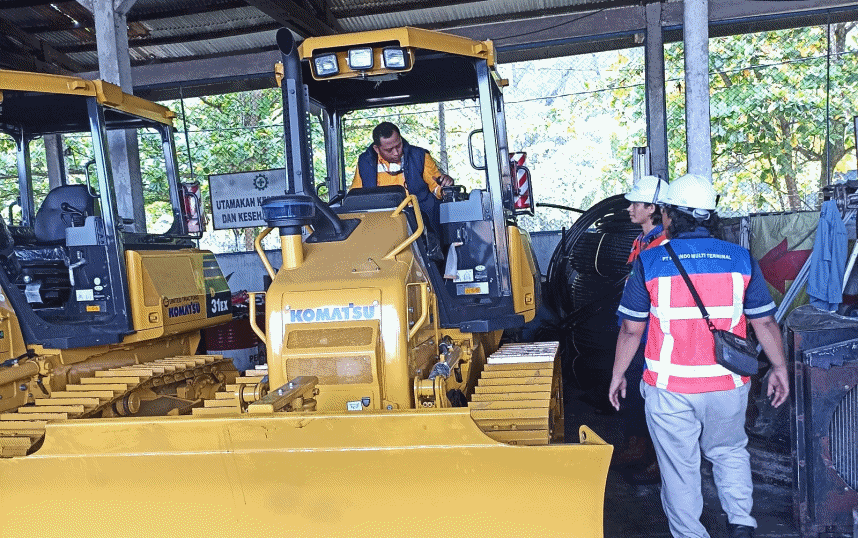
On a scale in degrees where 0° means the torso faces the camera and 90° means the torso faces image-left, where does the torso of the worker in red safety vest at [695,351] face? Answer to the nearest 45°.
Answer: approximately 180°

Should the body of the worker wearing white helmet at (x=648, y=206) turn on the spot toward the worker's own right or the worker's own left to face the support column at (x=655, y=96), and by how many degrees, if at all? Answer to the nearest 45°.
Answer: approximately 90° to the worker's own right

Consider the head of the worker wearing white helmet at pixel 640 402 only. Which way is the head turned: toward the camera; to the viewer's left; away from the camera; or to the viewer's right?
to the viewer's left

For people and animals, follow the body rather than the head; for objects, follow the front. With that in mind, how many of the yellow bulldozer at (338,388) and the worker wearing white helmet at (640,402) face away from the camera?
0

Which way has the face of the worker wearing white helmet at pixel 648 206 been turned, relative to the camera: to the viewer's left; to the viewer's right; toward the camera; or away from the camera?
to the viewer's left

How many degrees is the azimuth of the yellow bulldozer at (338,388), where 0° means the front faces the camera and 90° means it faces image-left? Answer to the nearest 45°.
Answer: approximately 0°

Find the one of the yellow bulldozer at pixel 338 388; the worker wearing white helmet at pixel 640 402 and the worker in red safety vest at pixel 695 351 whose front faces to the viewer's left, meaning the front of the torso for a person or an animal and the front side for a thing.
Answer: the worker wearing white helmet

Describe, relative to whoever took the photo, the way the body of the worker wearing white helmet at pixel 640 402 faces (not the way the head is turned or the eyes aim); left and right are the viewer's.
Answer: facing to the left of the viewer

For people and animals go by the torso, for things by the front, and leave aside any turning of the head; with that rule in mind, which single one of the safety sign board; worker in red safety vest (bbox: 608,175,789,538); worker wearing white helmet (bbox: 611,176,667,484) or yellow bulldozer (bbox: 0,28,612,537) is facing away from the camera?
the worker in red safety vest

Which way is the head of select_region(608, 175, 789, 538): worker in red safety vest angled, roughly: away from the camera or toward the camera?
away from the camera

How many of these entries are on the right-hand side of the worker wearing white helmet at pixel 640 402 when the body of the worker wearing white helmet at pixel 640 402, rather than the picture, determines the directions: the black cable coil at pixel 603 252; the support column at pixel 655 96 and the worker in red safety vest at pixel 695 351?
2

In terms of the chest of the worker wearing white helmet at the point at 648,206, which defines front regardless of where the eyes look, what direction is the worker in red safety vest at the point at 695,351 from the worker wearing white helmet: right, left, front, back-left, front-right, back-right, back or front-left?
left

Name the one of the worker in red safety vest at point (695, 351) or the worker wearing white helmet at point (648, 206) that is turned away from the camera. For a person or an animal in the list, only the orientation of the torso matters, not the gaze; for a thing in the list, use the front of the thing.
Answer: the worker in red safety vest
